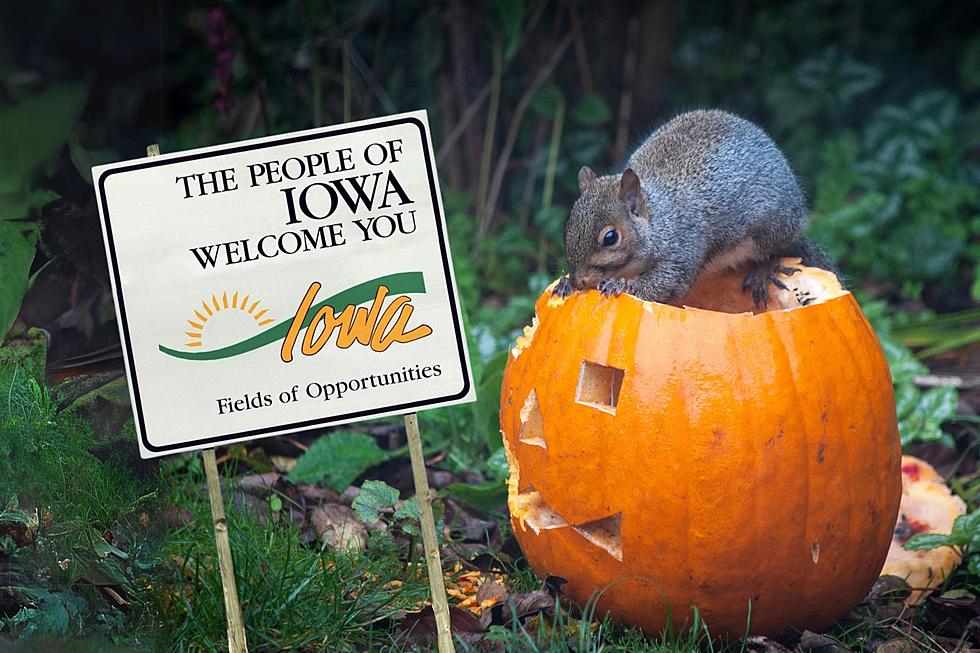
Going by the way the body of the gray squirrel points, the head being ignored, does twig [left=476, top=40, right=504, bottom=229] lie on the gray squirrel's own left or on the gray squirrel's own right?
on the gray squirrel's own right

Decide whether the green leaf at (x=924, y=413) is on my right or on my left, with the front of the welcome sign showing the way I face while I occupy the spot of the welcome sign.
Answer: on my left

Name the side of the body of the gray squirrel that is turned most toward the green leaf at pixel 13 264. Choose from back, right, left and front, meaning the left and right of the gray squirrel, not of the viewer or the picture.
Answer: front

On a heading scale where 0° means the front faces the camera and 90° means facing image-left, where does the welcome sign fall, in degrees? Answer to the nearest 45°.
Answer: approximately 0°

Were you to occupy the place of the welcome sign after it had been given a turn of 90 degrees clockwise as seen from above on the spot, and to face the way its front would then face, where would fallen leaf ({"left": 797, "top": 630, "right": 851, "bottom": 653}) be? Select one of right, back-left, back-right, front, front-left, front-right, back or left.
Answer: back

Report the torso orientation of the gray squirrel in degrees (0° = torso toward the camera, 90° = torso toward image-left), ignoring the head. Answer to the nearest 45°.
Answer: approximately 45°

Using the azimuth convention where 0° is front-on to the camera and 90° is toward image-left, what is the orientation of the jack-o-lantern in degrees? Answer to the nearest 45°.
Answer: approximately 45°

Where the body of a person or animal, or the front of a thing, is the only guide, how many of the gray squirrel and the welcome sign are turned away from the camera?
0

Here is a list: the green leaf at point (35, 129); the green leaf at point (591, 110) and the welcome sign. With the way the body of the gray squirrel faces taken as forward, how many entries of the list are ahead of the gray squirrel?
2

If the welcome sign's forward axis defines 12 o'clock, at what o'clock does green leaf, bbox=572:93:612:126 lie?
The green leaf is roughly at 7 o'clock from the welcome sign.

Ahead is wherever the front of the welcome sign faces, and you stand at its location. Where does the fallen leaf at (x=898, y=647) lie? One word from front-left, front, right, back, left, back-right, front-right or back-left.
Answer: left

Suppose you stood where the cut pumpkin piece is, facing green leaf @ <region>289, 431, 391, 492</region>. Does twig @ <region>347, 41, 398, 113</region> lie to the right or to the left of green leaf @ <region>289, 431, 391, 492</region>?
right
